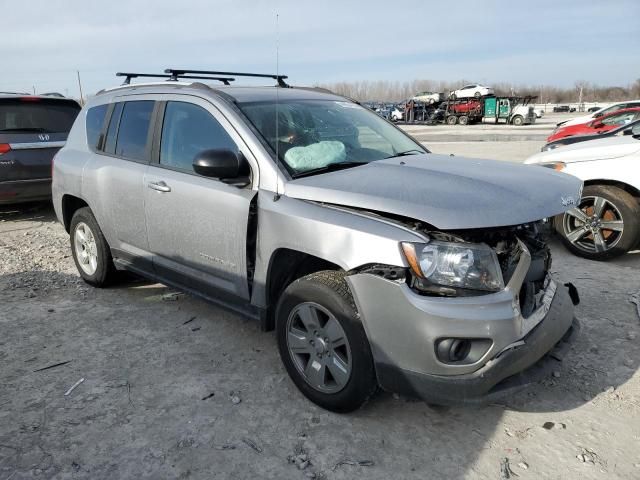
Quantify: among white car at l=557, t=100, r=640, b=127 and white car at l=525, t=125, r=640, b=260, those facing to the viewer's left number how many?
2

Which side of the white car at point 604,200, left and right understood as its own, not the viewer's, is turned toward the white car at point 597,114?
right

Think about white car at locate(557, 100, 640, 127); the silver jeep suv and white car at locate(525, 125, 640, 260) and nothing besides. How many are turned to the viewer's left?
2

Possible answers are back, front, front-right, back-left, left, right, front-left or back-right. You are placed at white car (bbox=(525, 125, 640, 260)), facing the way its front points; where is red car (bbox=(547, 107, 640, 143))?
right

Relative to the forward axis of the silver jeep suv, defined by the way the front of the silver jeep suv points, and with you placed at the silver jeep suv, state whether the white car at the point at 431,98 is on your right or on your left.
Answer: on your left

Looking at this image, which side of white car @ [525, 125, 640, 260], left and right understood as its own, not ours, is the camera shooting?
left

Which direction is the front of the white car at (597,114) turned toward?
to the viewer's left

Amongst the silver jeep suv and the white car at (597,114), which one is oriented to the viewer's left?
the white car

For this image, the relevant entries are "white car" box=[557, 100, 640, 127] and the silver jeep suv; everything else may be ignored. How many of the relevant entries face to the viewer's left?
1

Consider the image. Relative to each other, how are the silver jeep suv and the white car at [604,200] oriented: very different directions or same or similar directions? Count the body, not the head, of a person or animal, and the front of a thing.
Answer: very different directions

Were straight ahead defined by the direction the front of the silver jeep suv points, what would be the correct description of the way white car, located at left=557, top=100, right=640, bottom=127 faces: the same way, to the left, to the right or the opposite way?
the opposite way

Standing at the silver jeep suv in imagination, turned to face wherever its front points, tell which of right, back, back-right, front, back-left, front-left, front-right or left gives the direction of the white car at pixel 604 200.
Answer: left

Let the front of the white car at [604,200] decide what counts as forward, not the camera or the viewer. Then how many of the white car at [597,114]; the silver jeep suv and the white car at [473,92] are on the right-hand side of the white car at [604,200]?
2

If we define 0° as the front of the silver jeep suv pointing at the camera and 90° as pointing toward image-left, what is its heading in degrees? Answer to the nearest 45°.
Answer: approximately 315°

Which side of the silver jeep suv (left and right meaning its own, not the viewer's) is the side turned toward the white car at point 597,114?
left
